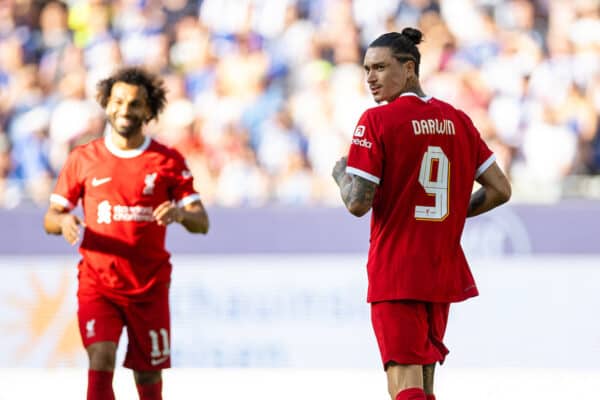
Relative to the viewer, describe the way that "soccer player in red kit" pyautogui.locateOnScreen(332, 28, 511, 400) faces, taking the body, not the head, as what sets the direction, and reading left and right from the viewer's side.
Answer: facing away from the viewer and to the left of the viewer

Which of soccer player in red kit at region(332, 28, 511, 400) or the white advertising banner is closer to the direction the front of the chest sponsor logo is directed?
the soccer player in red kit

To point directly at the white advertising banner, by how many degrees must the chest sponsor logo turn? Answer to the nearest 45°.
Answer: approximately 135° to its left

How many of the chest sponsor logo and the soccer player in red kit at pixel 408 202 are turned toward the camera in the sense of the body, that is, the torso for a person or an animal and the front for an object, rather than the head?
1

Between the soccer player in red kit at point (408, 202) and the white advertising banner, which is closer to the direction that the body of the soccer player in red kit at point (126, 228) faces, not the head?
the soccer player in red kit

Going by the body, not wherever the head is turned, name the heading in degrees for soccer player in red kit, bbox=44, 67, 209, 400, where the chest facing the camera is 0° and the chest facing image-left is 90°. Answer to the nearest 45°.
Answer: approximately 0°

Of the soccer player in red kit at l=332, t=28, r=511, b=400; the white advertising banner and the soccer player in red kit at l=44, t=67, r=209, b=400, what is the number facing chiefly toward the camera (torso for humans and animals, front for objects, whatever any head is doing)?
2

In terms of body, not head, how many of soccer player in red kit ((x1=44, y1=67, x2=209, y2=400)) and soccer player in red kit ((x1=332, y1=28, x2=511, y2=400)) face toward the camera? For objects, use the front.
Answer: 1

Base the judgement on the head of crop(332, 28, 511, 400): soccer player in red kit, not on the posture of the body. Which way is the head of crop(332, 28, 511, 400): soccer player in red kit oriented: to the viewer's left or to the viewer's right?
to the viewer's left

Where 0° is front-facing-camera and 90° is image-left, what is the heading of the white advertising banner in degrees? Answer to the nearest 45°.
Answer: approximately 0°

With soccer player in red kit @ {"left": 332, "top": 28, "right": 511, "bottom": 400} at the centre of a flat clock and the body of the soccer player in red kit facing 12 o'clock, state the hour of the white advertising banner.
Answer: The white advertising banner is roughly at 1 o'clock from the soccer player in red kit.
